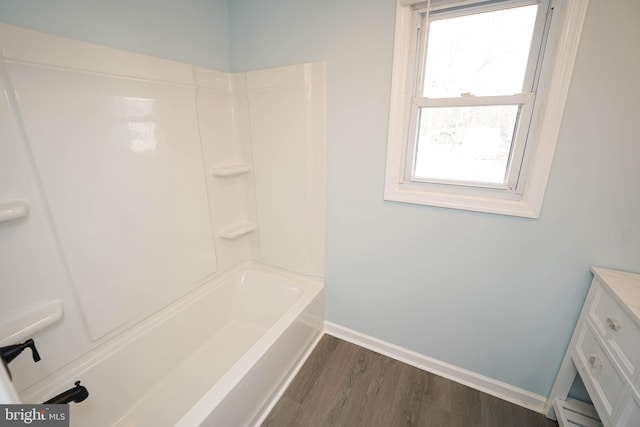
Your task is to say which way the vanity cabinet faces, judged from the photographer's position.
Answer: facing the viewer and to the left of the viewer

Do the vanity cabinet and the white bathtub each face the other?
yes

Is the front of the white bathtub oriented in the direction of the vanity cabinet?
yes

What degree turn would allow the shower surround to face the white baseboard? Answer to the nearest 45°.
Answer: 0° — it already faces it

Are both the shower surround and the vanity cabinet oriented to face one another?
yes

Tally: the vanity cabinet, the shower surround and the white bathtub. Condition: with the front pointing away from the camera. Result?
0

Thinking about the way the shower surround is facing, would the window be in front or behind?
in front

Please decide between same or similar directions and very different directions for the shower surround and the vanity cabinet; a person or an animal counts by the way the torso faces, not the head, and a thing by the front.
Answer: very different directions

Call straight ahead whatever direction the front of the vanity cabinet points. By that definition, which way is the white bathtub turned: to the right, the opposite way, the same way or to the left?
the opposite way

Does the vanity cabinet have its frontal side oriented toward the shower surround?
yes

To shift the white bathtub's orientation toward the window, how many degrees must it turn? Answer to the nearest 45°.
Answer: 0° — it already faces it

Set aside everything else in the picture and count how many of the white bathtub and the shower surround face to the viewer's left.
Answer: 0

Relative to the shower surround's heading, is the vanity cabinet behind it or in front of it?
in front

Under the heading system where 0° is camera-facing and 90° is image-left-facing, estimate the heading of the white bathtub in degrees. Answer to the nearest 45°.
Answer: approximately 315°

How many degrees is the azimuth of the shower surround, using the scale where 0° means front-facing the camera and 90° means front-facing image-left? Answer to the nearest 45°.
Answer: approximately 315°
